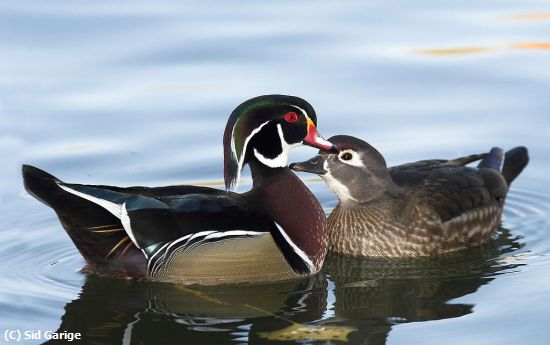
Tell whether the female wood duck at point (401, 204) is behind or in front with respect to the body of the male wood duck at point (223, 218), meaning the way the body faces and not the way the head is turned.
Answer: in front

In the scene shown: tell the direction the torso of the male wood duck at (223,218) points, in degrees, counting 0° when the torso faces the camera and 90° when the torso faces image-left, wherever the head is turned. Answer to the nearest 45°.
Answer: approximately 270°
